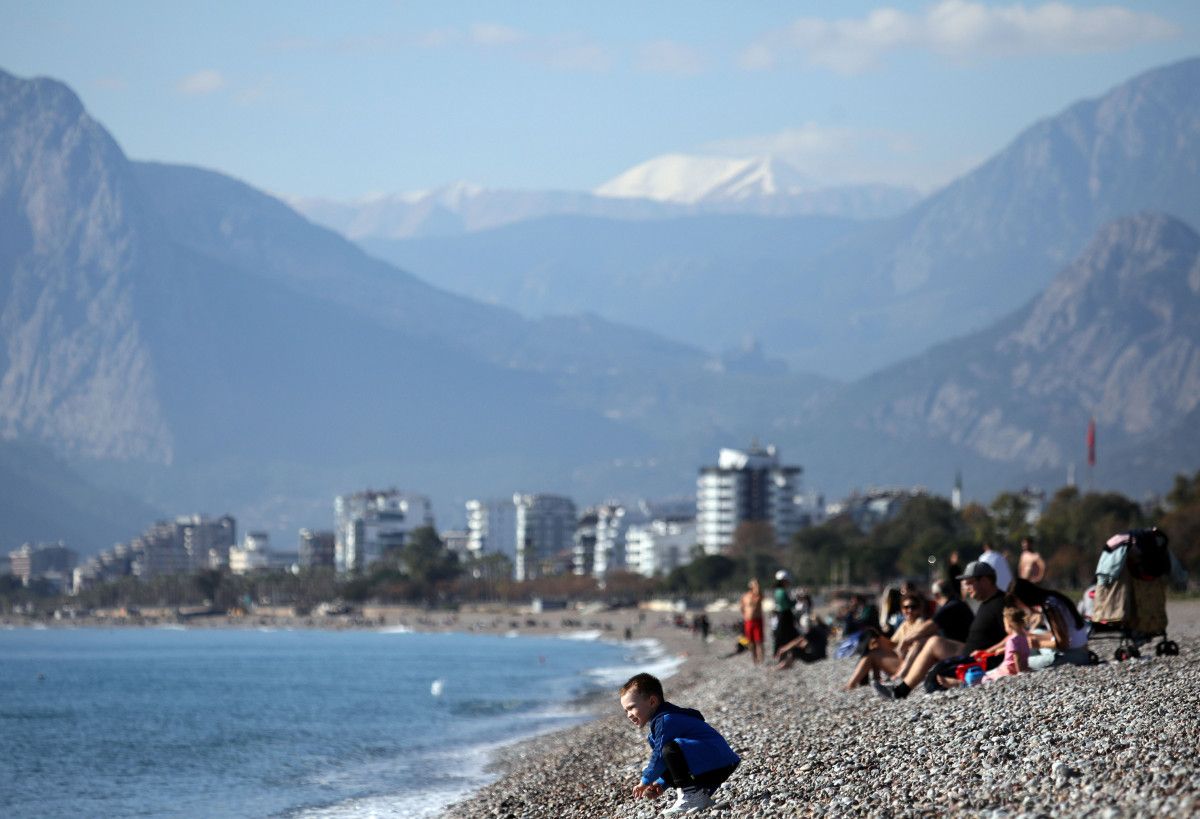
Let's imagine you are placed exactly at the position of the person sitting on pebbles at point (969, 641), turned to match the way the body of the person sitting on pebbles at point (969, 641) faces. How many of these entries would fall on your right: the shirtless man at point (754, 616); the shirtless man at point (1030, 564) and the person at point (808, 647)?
3

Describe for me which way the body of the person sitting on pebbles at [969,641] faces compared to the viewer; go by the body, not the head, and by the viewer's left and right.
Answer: facing to the left of the viewer

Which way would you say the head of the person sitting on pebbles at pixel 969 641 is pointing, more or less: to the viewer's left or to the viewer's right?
to the viewer's left

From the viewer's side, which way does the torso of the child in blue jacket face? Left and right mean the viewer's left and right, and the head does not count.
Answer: facing to the left of the viewer

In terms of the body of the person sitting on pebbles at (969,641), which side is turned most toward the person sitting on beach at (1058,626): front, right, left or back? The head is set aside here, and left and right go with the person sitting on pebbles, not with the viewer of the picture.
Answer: back

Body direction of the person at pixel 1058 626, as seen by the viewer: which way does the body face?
to the viewer's left

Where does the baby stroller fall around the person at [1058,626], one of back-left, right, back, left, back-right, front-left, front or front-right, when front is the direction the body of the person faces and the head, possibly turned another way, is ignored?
back-right
